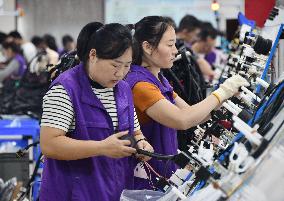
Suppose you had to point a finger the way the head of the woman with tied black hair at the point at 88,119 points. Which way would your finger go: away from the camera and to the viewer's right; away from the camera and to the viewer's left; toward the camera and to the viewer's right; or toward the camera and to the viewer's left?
toward the camera and to the viewer's right

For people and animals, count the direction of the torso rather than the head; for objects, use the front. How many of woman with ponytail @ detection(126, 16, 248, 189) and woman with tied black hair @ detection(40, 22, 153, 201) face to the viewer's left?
0

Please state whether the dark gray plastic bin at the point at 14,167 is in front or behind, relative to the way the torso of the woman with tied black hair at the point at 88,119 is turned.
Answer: behind

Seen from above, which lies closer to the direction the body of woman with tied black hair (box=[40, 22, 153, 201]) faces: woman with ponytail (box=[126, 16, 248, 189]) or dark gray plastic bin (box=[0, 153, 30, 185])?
the woman with ponytail

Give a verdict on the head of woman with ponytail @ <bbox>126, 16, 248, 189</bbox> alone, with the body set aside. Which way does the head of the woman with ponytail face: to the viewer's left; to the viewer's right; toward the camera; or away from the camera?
to the viewer's right

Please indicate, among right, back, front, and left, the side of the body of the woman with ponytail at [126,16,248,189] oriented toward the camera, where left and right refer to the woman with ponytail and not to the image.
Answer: right

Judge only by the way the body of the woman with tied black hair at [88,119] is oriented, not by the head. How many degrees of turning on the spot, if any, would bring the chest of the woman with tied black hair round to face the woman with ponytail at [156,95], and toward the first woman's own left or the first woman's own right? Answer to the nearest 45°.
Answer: approximately 90° to the first woman's own left

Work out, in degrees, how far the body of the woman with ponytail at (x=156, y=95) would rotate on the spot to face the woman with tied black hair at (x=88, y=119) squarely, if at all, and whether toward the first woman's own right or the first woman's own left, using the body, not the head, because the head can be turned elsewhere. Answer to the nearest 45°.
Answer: approximately 135° to the first woman's own right

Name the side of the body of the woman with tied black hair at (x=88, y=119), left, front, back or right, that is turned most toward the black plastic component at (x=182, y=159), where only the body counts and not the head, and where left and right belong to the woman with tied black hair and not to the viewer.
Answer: front

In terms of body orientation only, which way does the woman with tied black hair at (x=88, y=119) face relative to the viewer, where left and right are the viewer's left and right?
facing the viewer and to the right of the viewer
